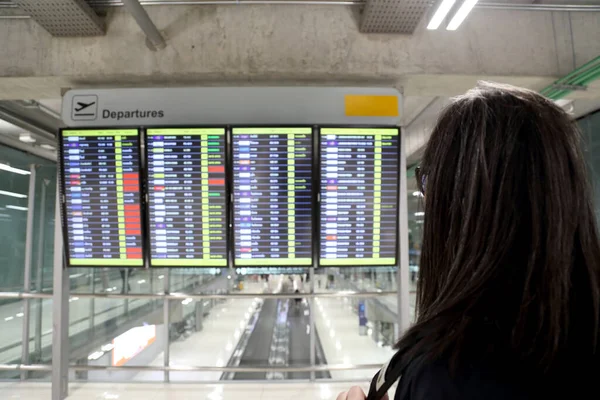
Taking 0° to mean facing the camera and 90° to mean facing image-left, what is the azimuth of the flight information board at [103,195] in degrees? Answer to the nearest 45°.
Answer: approximately 0°

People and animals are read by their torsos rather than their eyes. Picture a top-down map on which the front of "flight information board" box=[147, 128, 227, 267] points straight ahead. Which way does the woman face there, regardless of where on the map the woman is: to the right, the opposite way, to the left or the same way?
the opposite way

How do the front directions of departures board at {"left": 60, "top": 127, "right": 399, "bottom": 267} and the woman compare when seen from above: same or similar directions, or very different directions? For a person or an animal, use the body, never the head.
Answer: very different directions

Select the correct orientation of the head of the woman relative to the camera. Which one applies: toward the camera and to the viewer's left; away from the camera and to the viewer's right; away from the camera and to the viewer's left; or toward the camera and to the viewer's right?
away from the camera and to the viewer's left

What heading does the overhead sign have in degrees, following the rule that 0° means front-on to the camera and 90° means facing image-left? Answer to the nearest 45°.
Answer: approximately 0°
